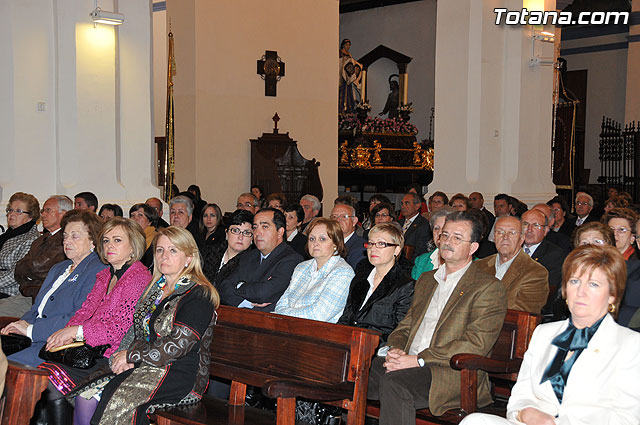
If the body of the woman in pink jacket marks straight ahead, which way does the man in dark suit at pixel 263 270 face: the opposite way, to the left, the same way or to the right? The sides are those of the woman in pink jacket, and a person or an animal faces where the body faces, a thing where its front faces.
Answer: the same way

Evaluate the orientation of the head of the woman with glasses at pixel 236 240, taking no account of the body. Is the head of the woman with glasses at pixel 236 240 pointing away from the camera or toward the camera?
toward the camera

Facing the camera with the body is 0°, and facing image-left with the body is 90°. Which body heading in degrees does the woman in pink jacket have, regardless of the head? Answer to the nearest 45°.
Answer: approximately 45°

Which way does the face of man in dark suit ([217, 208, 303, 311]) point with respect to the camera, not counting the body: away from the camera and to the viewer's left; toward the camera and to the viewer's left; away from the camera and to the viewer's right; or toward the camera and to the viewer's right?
toward the camera and to the viewer's left

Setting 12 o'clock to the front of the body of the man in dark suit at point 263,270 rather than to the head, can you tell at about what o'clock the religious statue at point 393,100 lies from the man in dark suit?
The religious statue is roughly at 5 o'clock from the man in dark suit.

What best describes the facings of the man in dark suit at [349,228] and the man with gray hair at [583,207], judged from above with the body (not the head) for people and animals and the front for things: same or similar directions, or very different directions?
same or similar directions

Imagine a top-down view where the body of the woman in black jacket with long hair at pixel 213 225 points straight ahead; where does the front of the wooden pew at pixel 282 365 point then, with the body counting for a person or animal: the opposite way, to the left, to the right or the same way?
the same way

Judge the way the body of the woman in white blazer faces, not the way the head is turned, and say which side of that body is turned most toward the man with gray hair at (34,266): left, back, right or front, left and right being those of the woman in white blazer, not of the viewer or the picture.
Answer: right

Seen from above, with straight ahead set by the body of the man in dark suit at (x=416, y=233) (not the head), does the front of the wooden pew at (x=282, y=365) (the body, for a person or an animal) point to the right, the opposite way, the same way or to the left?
the same way

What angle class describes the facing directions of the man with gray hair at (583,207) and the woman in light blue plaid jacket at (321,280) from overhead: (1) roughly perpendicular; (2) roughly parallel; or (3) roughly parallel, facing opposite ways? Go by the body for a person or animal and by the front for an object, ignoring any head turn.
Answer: roughly parallel

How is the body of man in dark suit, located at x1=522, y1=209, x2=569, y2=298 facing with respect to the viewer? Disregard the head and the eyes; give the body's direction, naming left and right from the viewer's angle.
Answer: facing the viewer and to the left of the viewer

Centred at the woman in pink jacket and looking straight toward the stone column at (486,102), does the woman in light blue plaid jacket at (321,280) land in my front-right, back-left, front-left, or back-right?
front-right

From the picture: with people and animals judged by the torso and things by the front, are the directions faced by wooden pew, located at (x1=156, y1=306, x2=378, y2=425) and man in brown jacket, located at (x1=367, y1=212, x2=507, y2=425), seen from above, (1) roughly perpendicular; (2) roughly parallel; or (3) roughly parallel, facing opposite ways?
roughly parallel

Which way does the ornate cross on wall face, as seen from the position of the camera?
facing the viewer

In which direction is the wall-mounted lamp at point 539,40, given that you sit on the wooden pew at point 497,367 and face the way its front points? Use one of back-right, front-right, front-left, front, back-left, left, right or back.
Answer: back-right

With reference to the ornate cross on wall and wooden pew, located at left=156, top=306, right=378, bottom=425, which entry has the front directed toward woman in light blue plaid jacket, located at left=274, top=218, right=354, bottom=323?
the ornate cross on wall
